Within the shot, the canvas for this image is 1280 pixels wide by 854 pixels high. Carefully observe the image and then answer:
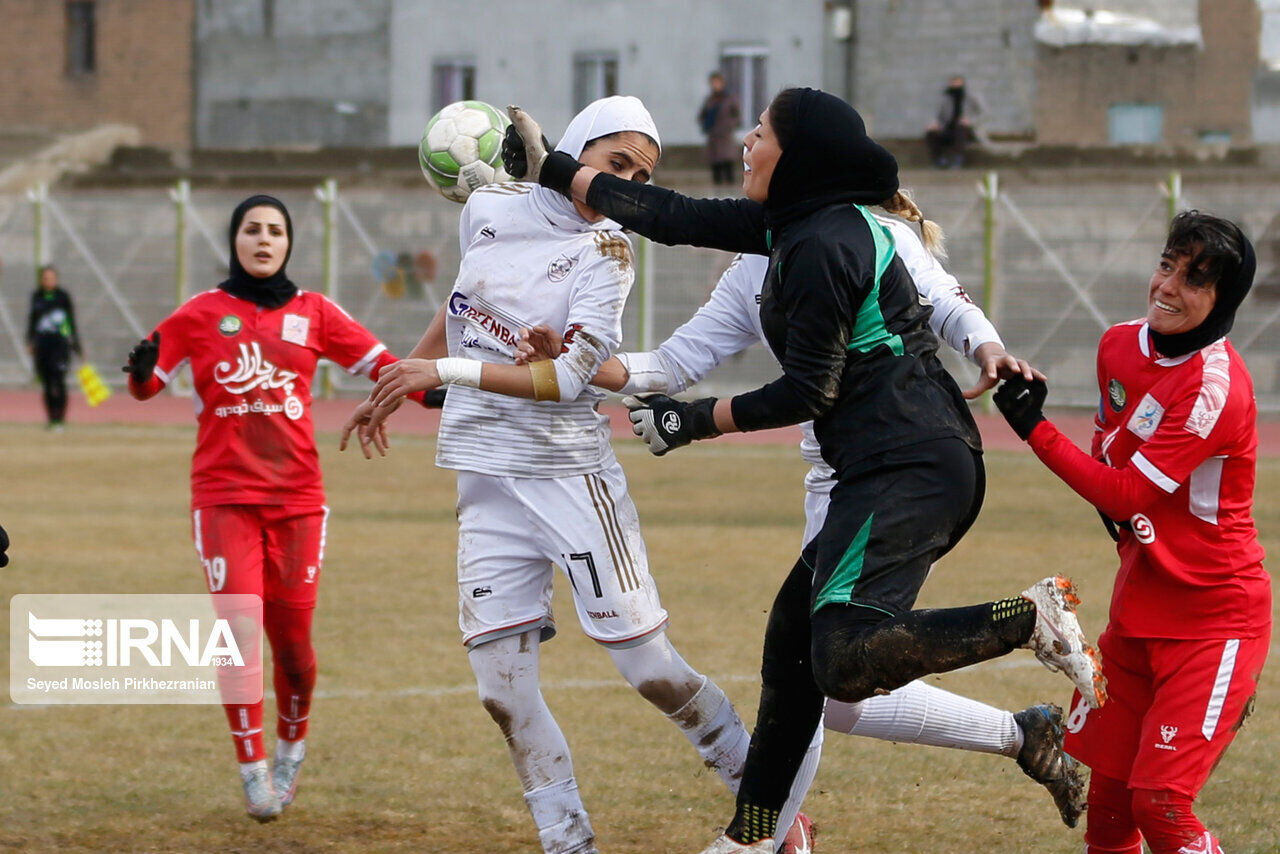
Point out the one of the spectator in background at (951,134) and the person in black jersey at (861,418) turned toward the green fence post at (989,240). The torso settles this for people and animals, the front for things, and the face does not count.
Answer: the spectator in background

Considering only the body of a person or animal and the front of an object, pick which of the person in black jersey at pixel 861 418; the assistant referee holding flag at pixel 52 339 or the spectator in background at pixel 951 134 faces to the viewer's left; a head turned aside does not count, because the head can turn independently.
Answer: the person in black jersey

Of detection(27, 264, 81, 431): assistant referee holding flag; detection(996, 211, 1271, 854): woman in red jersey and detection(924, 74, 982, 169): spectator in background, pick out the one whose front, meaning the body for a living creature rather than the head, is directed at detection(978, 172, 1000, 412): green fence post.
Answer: detection(924, 74, 982, 169): spectator in background

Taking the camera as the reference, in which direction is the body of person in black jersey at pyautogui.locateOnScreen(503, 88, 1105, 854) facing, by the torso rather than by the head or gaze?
to the viewer's left

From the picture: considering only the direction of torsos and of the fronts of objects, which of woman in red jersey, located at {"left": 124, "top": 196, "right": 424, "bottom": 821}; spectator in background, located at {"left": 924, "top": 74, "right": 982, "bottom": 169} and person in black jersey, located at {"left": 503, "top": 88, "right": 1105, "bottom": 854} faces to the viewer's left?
the person in black jersey

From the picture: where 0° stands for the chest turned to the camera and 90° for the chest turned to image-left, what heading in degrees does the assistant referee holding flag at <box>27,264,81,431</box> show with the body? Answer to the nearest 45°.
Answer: approximately 0°

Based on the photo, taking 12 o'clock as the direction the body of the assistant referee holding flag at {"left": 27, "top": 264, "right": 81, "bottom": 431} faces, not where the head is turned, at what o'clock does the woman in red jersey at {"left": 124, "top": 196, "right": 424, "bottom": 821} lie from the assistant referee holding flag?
The woman in red jersey is roughly at 12 o'clock from the assistant referee holding flag.

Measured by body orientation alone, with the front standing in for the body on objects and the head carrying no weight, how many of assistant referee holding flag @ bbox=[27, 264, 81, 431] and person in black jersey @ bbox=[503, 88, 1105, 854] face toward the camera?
1

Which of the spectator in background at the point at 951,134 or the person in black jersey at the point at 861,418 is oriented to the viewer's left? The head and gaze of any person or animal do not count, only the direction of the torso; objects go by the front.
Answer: the person in black jersey
